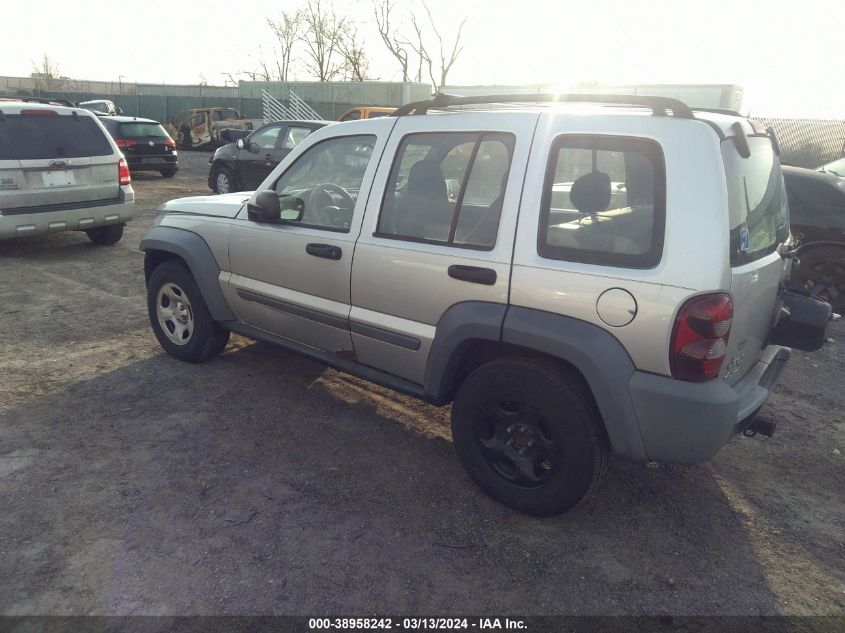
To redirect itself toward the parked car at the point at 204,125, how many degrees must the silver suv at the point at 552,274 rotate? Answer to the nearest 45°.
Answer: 0° — it already faces it

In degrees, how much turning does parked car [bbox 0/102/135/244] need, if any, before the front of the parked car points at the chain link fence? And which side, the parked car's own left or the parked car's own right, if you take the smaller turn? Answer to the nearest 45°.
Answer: approximately 90° to the parked car's own right

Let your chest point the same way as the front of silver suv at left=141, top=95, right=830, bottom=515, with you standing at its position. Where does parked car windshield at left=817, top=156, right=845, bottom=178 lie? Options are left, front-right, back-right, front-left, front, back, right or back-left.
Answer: right

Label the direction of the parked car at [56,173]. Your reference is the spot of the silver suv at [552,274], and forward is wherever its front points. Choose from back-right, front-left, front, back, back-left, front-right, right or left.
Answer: front

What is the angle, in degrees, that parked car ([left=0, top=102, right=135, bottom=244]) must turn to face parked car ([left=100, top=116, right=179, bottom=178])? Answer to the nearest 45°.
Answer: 0° — it already faces it

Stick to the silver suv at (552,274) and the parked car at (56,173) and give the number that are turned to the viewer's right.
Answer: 0

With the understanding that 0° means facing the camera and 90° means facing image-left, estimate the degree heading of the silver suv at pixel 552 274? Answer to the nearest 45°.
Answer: approximately 135°

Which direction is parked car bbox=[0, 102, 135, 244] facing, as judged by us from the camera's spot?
facing away from the viewer

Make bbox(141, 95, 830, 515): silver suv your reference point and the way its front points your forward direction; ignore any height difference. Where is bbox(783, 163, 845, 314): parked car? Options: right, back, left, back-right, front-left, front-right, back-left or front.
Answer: right

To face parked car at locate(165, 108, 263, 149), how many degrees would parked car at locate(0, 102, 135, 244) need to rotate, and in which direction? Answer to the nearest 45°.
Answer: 0° — it already faces it

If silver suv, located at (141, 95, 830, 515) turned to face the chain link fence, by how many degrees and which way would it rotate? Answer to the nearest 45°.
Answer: approximately 90° to its right

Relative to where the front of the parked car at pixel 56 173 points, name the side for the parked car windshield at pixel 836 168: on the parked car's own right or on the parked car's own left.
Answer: on the parked car's own right

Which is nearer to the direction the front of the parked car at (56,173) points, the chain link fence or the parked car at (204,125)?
the parked car
